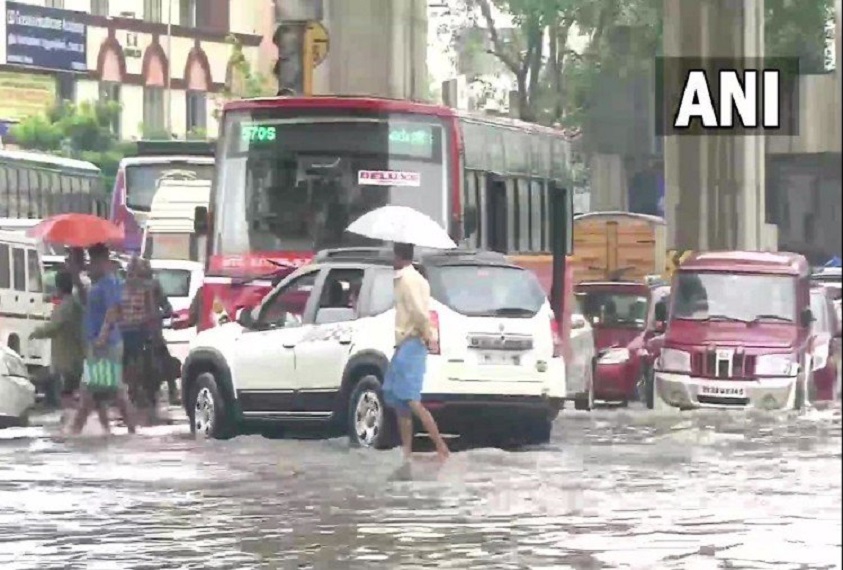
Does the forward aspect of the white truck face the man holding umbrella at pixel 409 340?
yes

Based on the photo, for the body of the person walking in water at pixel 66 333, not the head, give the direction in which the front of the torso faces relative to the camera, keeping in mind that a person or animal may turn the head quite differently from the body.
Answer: to the viewer's left

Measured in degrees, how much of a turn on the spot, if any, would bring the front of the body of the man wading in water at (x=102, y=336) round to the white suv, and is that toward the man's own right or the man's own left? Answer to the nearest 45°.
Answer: approximately 135° to the man's own left

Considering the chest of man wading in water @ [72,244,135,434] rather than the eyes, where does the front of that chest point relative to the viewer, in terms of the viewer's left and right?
facing to the left of the viewer
